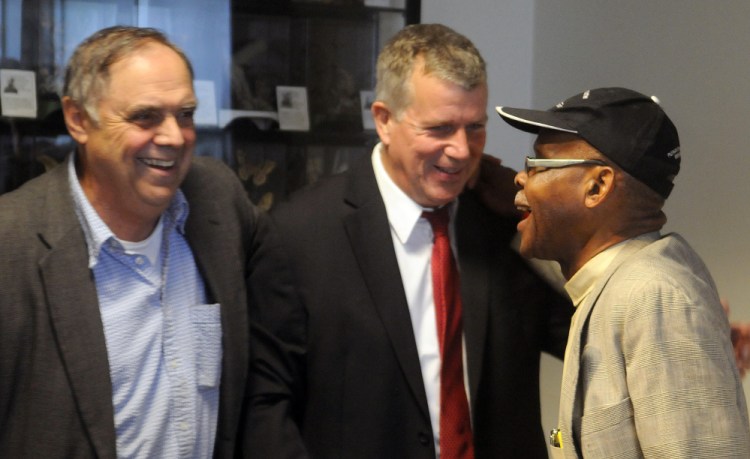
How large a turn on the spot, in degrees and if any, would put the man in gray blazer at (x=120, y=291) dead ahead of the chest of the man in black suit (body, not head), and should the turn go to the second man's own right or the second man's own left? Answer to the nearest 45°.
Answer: approximately 135° to the second man's own right

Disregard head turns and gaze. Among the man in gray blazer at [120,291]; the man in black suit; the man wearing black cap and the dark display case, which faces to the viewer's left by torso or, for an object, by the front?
the man wearing black cap

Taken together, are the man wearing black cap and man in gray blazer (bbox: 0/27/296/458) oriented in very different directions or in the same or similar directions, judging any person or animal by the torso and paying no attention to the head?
very different directions

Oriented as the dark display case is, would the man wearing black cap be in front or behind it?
in front

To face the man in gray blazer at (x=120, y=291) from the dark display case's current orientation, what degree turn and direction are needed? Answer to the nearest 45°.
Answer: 0° — it already faces them

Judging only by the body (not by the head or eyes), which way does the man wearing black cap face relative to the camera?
to the viewer's left

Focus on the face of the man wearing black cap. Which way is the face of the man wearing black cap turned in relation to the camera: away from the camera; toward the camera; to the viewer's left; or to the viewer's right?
to the viewer's left

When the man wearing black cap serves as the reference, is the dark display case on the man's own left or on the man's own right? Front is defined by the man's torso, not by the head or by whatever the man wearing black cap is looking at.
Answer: on the man's own right

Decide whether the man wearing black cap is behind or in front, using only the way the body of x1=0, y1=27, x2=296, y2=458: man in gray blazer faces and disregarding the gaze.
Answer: in front
